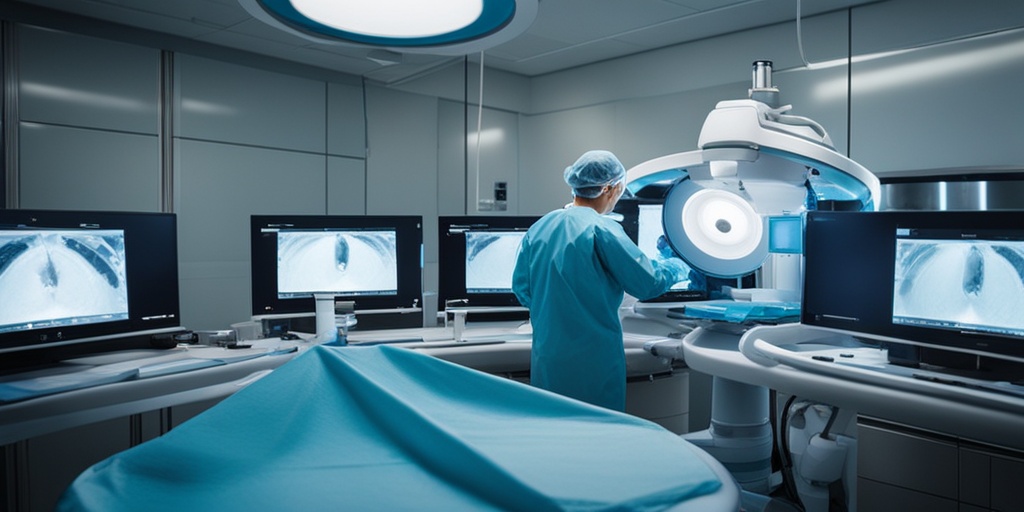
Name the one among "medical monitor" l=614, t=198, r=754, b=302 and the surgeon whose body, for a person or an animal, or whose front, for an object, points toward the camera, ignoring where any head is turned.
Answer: the medical monitor

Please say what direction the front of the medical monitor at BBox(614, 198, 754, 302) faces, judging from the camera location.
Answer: facing the viewer

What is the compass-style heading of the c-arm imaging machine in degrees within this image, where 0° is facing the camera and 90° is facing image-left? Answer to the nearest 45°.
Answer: approximately 45°

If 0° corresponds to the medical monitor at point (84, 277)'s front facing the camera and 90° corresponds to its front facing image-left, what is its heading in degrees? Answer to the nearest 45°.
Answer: approximately 315°

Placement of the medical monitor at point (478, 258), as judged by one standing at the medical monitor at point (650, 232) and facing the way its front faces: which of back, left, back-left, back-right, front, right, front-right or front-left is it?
right

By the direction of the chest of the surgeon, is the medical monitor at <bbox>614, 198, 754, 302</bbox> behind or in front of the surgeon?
in front

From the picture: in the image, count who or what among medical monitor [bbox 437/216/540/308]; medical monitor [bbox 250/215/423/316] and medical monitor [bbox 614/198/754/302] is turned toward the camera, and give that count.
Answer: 3

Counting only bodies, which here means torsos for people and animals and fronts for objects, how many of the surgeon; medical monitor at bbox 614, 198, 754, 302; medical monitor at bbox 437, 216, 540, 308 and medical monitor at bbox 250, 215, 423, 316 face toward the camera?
3

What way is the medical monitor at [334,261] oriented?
toward the camera

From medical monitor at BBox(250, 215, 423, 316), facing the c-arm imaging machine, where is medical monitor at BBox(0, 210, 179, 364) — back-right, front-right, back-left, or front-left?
back-right

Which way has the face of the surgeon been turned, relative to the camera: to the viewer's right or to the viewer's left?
to the viewer's right

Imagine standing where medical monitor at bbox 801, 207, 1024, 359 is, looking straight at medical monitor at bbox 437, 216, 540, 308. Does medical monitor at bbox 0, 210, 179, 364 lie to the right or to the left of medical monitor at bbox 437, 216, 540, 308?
left

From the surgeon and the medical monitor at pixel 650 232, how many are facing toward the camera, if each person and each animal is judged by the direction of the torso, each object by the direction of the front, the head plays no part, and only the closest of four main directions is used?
1
